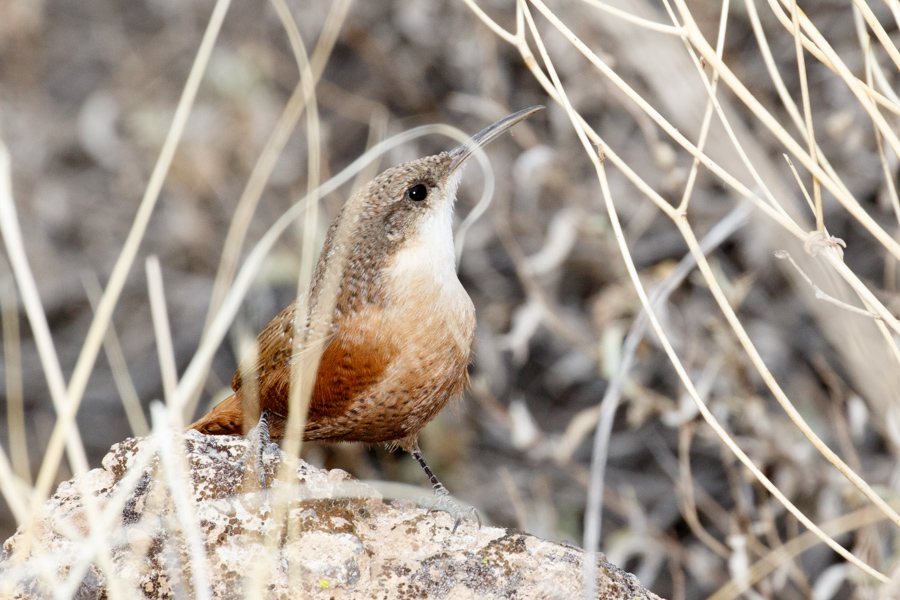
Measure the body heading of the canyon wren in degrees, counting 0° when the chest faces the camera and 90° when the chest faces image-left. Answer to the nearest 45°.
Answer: approximately 270°
